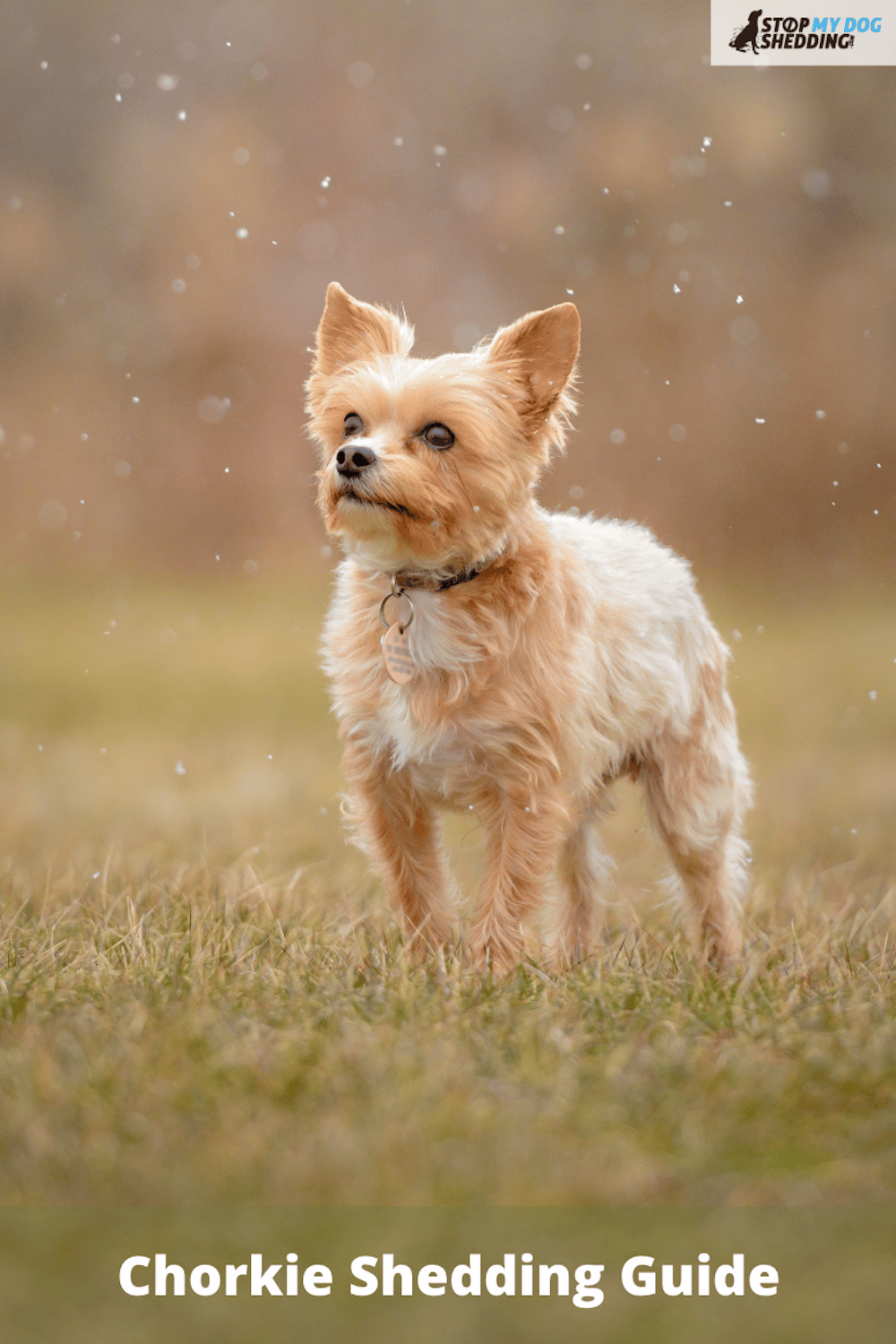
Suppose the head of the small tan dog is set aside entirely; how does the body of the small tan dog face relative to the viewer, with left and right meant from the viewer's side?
facing the viewer and to the left of the viewer
